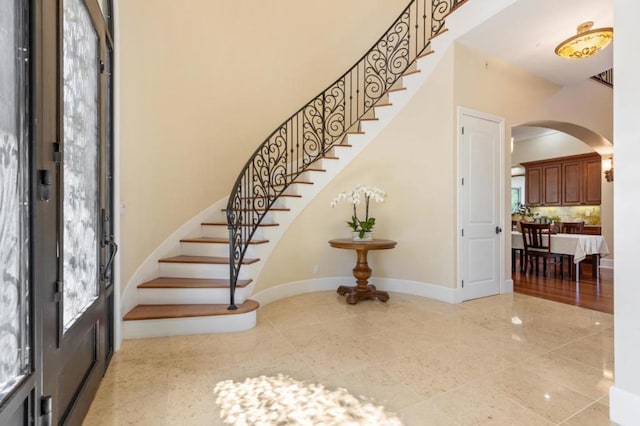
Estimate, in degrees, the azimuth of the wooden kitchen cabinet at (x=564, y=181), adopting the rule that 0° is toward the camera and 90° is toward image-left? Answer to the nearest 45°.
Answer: approximately 45°

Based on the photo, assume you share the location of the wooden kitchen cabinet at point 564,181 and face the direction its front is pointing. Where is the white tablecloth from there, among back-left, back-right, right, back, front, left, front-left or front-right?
front-left

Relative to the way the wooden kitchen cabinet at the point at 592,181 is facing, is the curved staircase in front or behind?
in front

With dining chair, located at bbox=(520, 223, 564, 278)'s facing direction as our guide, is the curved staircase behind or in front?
behind

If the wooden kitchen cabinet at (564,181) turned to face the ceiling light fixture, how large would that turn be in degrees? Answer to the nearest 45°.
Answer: approximately 45° to its left

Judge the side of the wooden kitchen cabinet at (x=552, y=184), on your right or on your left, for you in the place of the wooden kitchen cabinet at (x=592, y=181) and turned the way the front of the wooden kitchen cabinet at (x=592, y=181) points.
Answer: on your right

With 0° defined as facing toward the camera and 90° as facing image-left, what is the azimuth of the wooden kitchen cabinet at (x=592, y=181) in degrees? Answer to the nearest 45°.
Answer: approximately 45°

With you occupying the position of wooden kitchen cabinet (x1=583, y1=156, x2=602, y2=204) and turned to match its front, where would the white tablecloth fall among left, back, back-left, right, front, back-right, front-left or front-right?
front-left

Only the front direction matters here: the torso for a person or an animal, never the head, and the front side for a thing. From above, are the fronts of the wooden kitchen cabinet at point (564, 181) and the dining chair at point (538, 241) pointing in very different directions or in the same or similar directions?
very different directions

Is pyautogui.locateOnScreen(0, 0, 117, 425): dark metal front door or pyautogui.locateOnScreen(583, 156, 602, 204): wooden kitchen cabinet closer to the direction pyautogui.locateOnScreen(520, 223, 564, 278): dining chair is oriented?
the wooden kitchen cabinet

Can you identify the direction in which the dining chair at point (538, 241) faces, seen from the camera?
facing away from the viewer and to the right of the viewer

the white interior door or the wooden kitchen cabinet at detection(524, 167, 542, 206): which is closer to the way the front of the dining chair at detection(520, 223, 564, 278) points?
the wooden kitchen cabinet

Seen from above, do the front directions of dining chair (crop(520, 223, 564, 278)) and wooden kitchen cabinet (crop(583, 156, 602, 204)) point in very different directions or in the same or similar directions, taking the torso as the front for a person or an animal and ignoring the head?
very different directions
